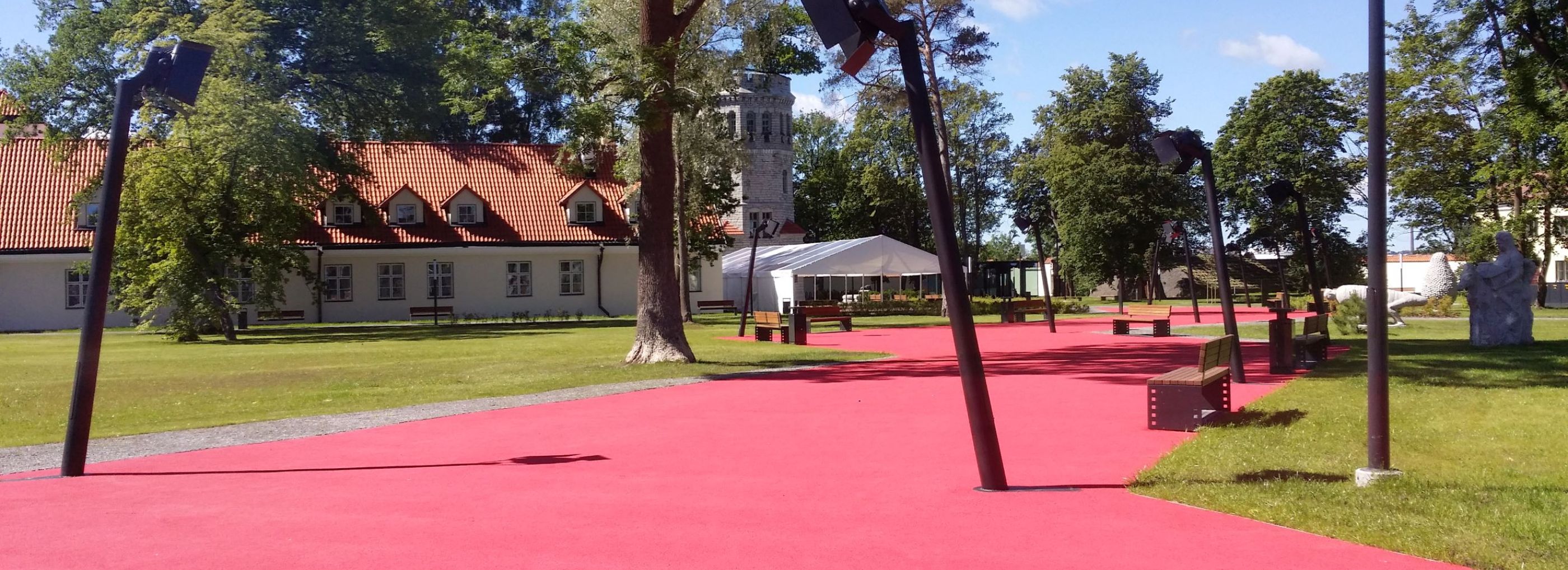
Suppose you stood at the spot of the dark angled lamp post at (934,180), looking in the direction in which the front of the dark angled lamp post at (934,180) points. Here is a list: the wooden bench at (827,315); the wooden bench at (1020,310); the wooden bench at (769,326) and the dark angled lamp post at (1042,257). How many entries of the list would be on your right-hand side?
4

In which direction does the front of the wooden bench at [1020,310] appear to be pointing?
toward the camera

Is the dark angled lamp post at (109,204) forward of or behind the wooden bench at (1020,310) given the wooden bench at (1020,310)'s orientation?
forward

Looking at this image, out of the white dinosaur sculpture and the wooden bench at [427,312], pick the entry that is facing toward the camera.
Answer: the wooden bench

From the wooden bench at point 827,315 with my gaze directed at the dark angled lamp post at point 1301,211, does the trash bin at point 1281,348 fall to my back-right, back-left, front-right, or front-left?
front-right

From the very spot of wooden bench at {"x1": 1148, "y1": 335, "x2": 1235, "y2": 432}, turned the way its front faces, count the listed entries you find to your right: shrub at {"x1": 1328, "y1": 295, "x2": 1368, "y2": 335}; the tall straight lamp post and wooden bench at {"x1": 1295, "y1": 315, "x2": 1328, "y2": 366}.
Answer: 2

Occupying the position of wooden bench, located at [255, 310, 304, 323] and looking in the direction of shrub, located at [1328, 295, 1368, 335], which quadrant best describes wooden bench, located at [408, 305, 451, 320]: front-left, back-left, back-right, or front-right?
front-left

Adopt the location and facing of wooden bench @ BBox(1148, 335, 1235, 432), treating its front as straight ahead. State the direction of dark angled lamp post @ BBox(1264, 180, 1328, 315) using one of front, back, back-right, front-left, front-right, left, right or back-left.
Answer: right

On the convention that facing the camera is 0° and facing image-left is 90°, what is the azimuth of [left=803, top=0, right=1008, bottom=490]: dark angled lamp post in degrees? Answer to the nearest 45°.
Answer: approximately 90°

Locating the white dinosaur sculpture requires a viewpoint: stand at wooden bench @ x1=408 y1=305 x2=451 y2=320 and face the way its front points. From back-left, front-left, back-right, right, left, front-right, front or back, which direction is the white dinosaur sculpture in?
front-left

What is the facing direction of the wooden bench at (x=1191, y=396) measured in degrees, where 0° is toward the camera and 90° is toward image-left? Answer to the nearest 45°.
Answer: approximately 90°

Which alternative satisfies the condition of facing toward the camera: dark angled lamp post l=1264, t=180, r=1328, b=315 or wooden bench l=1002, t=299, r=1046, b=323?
the wooden bench

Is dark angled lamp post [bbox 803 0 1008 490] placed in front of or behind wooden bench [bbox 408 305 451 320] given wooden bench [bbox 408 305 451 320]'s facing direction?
in front

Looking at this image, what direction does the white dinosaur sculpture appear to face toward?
to the viewer's left

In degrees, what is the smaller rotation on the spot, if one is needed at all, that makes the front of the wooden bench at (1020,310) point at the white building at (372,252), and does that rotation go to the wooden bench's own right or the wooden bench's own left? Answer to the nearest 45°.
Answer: approximately 90° to the wooden bench's own right

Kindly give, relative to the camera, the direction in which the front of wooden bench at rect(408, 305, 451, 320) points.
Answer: facing the viewer

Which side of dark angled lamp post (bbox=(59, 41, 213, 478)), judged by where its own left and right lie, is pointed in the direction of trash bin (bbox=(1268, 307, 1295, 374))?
front
